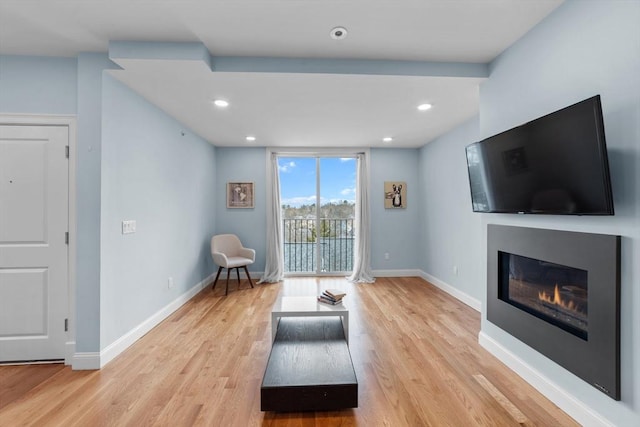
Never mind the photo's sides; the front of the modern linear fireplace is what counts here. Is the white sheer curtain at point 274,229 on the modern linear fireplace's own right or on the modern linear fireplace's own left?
on the modern linear fireplace's own right

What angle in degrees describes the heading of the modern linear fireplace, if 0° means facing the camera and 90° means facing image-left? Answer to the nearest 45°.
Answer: approximately 45°

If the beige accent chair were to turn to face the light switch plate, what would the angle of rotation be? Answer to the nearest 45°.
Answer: approximately 90° to its right

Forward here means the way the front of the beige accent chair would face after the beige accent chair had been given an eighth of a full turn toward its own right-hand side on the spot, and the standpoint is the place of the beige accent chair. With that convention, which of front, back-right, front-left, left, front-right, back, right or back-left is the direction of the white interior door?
front-right

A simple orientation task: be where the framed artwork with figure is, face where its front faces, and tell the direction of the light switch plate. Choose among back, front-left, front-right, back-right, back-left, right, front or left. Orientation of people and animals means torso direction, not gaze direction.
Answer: front-right

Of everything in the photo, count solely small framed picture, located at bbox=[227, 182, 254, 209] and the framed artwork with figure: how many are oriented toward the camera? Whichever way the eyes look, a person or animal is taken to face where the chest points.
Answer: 2

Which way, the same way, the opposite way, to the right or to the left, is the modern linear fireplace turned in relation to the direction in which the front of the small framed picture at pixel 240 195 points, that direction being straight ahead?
to the right

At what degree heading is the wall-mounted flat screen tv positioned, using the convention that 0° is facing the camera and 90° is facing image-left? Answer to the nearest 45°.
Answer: approximately 45°

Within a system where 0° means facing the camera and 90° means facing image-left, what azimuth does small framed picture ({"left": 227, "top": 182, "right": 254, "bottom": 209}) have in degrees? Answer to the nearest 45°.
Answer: approximately 0°

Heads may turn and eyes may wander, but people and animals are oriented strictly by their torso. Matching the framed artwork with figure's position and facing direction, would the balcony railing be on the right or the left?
on its right

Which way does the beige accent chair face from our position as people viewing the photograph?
facing the viewer and to the right of the viewer
